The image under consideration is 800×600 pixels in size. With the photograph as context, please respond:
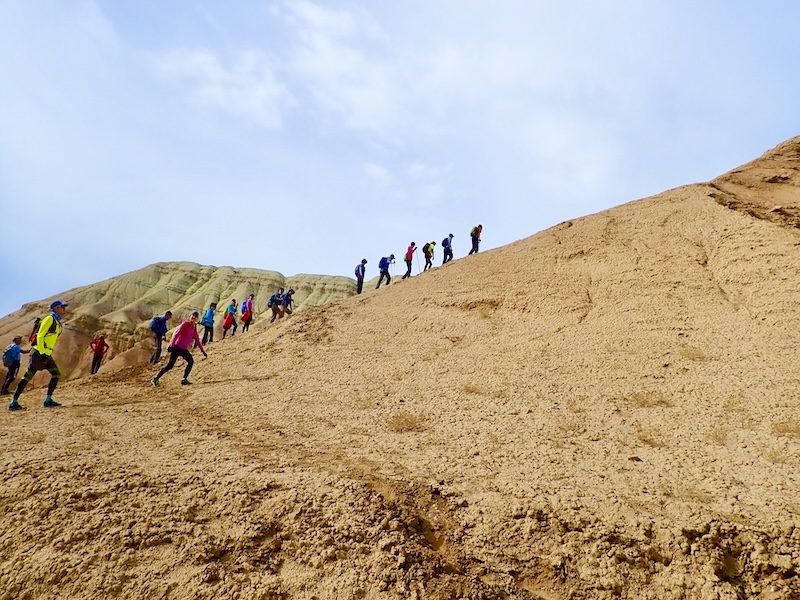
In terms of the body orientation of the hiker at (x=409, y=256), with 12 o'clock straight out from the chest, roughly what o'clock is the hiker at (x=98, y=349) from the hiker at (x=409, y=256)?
the hiker at (x=98, y=349) is roughly at 5 o'clock from the hiker at (x=409, y=256).

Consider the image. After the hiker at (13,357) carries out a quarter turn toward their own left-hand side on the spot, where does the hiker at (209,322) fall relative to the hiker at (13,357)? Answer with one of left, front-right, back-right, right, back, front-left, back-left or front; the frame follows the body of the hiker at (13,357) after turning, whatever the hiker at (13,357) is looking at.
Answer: right

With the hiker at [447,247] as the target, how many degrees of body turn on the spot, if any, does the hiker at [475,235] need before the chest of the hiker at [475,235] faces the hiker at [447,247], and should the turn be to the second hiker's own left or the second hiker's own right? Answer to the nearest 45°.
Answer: approximately 180°

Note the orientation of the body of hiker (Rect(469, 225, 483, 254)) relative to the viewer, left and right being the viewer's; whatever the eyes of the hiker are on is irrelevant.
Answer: facing to the right of the viewer

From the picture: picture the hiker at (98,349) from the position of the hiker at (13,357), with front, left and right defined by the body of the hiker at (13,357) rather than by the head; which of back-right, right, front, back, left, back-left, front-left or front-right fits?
front-left

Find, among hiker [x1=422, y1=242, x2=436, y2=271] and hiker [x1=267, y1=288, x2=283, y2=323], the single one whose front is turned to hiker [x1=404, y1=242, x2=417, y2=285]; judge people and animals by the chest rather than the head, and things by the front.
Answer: hiker [x1=267, y1=288, x2=283, y2=323]

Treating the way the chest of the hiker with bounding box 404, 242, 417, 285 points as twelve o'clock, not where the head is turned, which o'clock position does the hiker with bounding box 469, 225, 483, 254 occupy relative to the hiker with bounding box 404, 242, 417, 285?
the hiker with bounding box 469, 225, 483, 254 is roughly at 12 o'clock from the hiker with bounding box 404, 242, 417, 285.

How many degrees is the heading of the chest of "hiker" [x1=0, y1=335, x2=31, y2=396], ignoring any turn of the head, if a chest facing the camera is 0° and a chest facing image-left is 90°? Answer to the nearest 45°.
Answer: approximately 270°

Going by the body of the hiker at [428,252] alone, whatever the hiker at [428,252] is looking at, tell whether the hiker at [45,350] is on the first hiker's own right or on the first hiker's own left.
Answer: on the first hiker's own right

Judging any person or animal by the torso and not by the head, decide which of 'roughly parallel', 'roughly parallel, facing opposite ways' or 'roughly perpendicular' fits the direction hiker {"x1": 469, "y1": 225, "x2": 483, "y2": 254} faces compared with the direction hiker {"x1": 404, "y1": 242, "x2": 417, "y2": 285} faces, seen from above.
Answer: roughly parallel

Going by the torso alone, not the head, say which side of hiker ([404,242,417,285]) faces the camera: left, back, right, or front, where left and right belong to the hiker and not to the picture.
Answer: right

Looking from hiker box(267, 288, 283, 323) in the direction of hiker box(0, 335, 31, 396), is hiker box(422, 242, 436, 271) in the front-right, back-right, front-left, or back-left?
back-left

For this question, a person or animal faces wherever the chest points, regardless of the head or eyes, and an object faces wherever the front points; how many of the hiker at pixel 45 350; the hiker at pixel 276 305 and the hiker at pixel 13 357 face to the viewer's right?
3

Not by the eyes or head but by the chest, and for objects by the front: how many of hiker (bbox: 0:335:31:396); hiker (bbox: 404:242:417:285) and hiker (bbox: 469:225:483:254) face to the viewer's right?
3

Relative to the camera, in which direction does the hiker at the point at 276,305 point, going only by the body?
to the viewer's right

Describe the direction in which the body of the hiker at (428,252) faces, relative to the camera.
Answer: to the viewer's right

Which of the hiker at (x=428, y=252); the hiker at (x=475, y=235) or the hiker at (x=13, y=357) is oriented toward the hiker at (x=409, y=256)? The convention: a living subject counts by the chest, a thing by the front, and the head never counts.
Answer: the hiker at (x=13, y=357)

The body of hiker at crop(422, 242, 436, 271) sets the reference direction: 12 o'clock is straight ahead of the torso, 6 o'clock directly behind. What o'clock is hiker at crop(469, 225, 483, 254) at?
hiker at crop(469, 225, 483, 254) is roughly at 12 o'clock from hiker at crop(422, 242, 436, 271).

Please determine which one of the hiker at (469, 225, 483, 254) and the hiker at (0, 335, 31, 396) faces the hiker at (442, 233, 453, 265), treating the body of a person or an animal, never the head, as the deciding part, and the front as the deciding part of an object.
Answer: the hiker at (0, 335, 31, 396)

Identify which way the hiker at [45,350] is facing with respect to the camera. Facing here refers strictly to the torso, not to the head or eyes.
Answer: to the viewer's right
